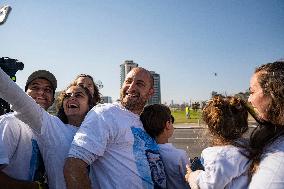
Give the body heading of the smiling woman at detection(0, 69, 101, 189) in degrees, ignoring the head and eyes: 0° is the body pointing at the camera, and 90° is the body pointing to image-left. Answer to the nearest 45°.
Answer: approximately 45°
